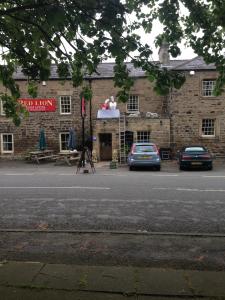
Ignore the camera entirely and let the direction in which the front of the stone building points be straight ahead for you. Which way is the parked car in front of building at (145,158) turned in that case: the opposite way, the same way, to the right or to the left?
the opposite way

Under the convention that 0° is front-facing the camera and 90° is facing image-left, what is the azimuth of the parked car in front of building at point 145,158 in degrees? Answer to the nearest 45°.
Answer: approximately 180°

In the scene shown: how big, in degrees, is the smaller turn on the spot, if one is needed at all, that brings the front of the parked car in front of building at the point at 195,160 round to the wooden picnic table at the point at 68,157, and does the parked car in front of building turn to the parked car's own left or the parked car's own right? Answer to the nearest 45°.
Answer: approximately 90° to the parked car's own left

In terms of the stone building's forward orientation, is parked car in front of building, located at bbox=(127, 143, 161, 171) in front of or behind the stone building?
in front

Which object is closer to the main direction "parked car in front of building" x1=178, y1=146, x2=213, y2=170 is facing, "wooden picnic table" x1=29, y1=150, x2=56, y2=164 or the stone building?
the stone building

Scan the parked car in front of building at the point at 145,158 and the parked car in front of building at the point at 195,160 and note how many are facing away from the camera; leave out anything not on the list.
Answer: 2

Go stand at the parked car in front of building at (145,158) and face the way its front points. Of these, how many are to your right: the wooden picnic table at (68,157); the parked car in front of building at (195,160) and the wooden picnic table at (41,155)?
1

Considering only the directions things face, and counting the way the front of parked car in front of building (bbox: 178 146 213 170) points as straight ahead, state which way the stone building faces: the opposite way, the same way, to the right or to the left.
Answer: the opposite way

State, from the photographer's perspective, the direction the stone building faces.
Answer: facing the viewer

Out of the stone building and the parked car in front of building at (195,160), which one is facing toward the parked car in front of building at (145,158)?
the stone building

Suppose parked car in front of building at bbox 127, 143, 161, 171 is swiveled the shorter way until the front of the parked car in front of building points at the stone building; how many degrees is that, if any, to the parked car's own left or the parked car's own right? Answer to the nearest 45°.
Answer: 0° — it already faces it

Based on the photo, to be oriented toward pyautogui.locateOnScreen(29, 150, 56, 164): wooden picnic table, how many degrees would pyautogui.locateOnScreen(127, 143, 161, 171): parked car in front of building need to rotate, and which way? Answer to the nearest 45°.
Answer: approximately 45° to its left

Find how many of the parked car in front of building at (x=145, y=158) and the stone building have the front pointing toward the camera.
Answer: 1

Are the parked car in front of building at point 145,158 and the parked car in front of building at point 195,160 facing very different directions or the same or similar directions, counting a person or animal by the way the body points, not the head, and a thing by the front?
same or similar directions

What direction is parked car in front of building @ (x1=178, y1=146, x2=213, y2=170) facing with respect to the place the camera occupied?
facing away from the viewer
